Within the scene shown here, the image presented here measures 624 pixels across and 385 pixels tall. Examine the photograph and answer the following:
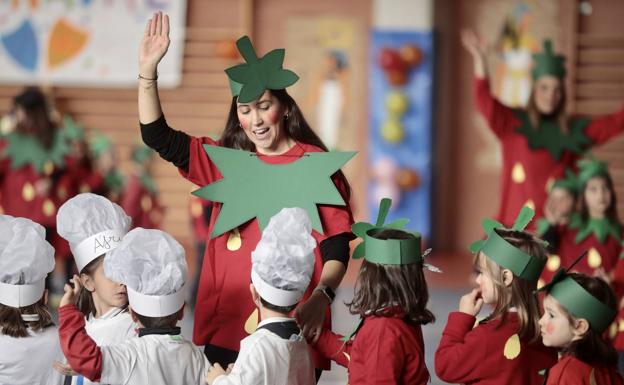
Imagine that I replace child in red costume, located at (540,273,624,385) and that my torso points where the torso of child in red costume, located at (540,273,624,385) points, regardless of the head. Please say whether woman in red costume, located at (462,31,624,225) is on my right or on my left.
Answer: on my right

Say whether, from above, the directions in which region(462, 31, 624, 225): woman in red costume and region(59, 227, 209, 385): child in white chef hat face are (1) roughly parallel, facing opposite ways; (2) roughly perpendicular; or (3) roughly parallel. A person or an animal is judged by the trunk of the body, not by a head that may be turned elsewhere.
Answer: roughly parallel, facing opposite ways

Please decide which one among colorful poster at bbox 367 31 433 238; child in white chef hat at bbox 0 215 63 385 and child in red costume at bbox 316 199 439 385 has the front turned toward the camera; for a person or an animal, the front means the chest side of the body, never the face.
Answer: the colorful poster

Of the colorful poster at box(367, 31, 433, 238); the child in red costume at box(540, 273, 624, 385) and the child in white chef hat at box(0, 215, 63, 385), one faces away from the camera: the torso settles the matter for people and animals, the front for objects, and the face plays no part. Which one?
the child in white chef hat

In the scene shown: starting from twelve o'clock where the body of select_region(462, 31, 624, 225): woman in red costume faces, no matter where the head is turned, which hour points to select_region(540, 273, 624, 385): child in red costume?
select_region(540, 273, 624, 385): child in red costume is roughly at 12 o'clock from select_region(462, 31, 624, 225): woman in red costume.

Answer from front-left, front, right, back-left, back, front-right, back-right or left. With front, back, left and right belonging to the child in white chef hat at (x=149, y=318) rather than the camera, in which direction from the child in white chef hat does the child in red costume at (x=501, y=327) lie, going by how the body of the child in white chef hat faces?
right

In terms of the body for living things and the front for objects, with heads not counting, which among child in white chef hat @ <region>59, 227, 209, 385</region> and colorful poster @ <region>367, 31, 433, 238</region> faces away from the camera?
the child in white chef hat

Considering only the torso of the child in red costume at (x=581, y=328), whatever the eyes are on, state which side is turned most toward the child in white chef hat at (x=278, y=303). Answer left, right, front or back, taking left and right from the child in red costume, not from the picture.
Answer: front

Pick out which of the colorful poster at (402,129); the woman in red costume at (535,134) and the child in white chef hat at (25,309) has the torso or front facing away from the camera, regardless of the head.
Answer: the child in white chef hat

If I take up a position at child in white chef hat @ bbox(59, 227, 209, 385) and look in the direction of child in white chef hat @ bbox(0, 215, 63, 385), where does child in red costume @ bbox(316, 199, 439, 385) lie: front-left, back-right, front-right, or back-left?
back-right

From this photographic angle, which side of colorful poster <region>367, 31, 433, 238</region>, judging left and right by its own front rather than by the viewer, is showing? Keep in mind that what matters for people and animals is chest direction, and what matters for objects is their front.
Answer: front

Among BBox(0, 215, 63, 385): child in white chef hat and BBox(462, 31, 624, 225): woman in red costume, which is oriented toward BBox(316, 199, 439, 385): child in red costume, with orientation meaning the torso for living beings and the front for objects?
BBox(462, 31, 624, 225): woman in red costume

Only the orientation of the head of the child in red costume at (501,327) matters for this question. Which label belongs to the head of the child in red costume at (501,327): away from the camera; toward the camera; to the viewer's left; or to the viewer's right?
to the viewer's left

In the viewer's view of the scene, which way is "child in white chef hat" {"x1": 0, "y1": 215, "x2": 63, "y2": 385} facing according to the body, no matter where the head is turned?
away from the camera

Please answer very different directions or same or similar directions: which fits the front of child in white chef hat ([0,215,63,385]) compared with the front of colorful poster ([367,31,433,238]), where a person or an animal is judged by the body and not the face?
very different directions

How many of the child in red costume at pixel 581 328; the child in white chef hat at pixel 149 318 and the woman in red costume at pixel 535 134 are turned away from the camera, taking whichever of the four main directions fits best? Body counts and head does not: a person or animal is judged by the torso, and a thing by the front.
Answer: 1

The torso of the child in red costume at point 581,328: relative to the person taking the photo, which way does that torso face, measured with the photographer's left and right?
facing to the left of the viewer

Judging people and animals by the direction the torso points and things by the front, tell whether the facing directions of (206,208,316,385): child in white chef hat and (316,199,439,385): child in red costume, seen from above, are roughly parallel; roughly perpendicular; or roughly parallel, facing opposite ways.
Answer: roughly parallel
